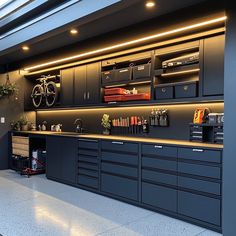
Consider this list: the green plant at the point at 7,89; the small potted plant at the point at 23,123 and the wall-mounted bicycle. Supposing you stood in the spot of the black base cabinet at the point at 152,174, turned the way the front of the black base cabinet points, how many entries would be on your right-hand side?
3

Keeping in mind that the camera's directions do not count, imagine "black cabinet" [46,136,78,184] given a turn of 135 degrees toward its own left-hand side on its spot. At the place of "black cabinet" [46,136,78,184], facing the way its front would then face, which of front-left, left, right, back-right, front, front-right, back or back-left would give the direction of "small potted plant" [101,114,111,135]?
front

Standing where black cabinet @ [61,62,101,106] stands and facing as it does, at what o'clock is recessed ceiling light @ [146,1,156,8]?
The recessed ceiling light is roughly at 10 o'clock from the black cabinet.

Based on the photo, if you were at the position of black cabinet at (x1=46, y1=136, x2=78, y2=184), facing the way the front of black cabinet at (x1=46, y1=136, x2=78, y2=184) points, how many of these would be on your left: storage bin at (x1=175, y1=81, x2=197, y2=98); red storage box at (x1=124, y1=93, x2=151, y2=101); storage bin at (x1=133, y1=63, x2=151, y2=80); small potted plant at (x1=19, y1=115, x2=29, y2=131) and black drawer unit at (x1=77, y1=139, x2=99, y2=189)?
4

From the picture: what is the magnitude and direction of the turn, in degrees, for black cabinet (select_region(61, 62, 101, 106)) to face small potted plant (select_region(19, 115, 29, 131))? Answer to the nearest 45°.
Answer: approximately 90° to its right

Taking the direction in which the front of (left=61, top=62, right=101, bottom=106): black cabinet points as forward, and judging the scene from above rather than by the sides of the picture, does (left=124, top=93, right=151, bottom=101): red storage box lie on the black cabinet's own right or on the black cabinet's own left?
on the black cabinet's own left

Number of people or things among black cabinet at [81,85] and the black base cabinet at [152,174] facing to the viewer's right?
0

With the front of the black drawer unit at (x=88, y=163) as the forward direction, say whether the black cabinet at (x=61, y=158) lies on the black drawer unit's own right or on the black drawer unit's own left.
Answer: on the black drawer unit's own right

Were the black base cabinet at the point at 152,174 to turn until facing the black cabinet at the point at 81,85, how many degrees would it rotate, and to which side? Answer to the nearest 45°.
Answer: approximately 90° to its right

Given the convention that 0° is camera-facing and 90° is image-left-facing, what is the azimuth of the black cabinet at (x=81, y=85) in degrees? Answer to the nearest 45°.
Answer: approximately 45°

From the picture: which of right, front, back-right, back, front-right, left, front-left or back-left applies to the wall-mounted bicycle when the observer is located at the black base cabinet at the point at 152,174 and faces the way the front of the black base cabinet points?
right

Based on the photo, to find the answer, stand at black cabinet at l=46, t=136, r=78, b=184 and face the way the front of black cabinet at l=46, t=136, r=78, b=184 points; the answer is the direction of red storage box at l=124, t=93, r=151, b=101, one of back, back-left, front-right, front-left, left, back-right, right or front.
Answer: left
